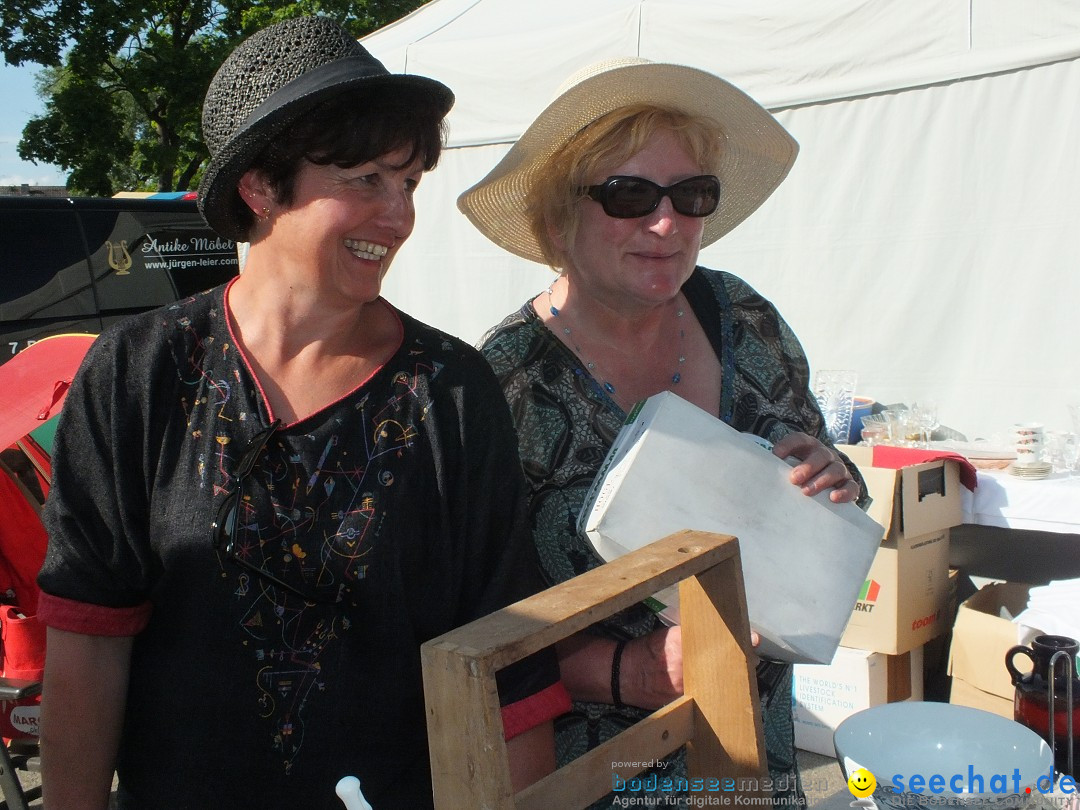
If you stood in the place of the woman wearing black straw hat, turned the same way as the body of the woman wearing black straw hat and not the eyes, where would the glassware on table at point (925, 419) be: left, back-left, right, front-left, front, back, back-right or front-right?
back-left

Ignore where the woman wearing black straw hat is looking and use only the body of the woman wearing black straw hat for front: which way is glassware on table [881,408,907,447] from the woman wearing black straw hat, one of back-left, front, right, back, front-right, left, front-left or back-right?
back-left

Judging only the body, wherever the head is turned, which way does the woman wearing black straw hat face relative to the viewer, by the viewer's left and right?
facing the viewer

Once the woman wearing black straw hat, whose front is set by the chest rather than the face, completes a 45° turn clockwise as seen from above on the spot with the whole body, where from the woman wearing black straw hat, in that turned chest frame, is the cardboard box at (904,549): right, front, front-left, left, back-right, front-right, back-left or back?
back

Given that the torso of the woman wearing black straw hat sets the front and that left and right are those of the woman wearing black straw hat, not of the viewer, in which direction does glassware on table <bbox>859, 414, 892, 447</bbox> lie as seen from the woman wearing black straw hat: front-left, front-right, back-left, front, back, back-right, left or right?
back-left

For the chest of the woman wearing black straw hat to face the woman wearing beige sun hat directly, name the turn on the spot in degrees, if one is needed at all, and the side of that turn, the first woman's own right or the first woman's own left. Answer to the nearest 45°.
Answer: approximately 135° to the first woman's own left

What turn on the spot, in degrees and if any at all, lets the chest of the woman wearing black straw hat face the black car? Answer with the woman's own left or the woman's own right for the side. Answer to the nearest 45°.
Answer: approximately 180°

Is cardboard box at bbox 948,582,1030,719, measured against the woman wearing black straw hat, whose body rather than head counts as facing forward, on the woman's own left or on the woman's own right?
on the woman's own left
